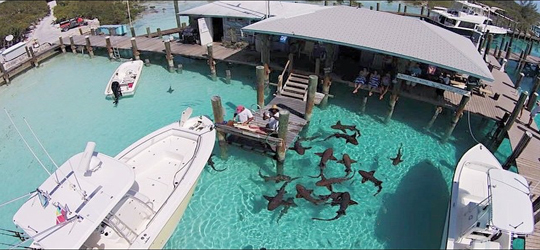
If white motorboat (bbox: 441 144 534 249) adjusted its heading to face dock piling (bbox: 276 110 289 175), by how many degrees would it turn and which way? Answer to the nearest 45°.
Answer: approximately 90° to its left

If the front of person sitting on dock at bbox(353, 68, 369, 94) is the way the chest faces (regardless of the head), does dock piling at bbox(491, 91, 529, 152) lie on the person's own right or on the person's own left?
on the person's own left

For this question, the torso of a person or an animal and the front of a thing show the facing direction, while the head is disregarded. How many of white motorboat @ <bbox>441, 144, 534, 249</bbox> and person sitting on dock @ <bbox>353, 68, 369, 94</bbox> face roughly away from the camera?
1

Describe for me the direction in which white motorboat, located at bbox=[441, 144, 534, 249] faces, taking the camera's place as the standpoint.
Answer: facing away from the viewer

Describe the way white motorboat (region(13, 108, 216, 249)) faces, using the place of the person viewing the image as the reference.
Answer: facing away from the viewer and to the right of the viewer

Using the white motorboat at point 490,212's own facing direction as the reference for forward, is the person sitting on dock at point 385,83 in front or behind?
in front

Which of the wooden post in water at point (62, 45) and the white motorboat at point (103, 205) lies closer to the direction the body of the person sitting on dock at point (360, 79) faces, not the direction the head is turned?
the white motorboat

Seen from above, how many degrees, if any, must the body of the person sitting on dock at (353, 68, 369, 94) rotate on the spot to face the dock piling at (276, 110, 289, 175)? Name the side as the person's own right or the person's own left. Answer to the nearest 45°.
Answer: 0° — they already face it

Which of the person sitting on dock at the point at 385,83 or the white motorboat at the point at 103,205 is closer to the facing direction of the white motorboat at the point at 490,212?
the person sitting on dock

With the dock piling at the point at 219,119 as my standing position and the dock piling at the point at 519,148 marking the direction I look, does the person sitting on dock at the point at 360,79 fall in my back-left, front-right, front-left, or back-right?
front-left

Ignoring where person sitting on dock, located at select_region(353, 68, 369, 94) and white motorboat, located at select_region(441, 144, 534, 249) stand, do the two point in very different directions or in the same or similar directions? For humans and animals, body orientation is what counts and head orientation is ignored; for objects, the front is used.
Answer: very different directions

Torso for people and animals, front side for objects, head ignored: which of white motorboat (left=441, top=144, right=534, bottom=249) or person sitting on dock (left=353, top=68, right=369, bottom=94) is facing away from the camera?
the white motorboat

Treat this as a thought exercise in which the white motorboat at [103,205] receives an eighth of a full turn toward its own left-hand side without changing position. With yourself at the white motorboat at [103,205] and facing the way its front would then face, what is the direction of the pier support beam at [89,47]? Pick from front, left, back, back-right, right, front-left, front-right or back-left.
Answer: front

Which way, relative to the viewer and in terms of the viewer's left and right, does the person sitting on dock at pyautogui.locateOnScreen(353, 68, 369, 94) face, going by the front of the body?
facing the viewer and to the left of the viewer

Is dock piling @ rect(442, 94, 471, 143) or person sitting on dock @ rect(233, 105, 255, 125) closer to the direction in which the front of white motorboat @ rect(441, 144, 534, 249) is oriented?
the dock piling
